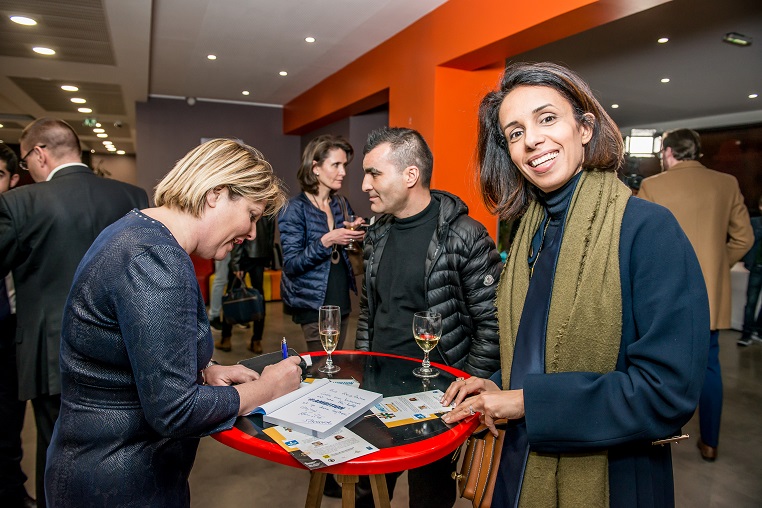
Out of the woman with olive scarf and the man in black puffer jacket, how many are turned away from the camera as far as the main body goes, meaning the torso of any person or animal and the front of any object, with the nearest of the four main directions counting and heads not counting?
0

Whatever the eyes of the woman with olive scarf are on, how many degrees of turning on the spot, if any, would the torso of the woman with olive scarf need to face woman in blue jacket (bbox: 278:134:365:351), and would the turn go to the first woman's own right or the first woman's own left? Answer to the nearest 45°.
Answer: approximately 90° to the first woman's own right

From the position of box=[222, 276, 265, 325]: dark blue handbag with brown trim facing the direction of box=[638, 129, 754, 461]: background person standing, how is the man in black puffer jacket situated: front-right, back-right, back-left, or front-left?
front-right

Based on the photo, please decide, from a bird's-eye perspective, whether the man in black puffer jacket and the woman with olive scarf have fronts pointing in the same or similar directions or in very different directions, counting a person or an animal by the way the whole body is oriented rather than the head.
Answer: same or similar directions

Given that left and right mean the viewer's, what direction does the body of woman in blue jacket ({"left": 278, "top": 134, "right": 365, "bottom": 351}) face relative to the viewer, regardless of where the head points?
facing the viewer and to the right of the viewer

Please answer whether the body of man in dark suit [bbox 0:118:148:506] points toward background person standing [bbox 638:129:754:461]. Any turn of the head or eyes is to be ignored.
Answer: no

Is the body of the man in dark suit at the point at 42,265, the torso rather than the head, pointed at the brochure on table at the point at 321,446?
no

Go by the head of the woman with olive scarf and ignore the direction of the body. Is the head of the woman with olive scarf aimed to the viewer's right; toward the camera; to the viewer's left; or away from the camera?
toward the camera

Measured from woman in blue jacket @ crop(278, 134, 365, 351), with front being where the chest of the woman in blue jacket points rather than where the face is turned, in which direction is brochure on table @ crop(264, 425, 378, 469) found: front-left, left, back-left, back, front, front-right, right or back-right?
front-right

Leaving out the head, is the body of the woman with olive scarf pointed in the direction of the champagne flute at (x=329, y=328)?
no

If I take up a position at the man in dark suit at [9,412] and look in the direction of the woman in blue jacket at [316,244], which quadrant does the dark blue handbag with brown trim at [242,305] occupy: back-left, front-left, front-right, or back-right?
front-left

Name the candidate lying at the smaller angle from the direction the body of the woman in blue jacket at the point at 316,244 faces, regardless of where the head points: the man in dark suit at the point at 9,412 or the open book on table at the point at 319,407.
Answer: the open book on table

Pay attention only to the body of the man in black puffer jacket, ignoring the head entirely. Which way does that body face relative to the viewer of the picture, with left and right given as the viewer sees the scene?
facing the viewer and to the left of the viewer

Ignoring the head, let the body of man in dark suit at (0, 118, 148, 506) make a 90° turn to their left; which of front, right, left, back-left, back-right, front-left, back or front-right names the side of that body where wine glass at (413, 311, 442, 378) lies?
left

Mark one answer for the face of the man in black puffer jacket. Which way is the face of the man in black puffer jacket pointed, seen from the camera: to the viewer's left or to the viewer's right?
to the viewer's left

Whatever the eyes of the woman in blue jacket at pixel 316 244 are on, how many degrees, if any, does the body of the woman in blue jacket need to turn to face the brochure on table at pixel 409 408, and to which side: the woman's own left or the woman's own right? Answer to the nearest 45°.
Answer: approximately 45° to the woman's own right

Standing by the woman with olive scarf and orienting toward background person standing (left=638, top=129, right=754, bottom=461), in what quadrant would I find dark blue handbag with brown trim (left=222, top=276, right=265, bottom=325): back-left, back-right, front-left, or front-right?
front-left
